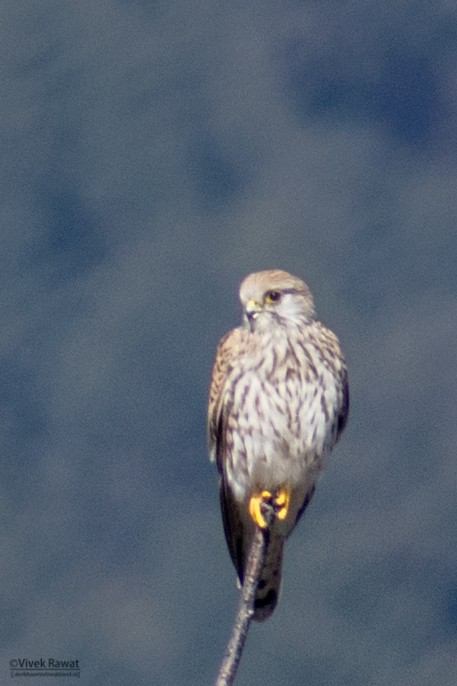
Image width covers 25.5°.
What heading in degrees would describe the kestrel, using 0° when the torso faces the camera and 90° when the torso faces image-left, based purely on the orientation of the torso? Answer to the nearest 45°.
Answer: approximately 0°
